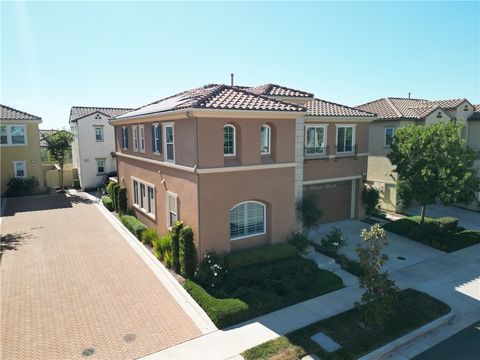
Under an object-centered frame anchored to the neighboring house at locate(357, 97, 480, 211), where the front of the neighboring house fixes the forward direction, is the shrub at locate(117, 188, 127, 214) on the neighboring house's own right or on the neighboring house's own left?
on the neighboring house's own right

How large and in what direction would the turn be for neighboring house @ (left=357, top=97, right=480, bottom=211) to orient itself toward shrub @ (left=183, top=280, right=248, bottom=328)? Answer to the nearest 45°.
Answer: approximately 45° to its right

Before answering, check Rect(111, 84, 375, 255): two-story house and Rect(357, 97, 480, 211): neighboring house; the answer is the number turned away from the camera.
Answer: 0

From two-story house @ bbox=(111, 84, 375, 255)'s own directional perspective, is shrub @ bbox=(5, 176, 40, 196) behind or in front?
behind

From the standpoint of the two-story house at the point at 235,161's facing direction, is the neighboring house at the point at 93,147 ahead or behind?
behind

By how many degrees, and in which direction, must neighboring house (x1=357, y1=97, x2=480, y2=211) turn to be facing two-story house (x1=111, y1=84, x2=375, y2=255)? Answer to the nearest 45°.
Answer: approximately 45° to its right

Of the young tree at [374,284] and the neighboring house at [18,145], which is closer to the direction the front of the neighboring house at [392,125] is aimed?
the young tree

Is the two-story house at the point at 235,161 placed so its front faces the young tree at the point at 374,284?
yes

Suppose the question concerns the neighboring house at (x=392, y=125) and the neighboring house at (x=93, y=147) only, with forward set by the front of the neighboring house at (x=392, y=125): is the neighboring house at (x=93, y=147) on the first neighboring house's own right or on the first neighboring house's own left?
on the first neighboring house's own right

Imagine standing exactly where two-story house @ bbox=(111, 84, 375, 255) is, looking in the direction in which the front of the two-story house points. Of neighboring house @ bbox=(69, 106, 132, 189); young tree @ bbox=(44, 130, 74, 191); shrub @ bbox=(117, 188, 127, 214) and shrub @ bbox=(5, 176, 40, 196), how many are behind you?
4

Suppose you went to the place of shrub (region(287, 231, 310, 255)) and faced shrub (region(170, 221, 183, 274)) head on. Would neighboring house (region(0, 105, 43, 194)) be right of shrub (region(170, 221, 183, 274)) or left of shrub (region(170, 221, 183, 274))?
right

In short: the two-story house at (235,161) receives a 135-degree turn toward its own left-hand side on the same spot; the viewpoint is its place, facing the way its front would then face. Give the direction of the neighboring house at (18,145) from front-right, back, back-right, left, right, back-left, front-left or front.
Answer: front-left

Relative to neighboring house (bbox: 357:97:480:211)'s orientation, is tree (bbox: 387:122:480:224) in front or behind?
in front
